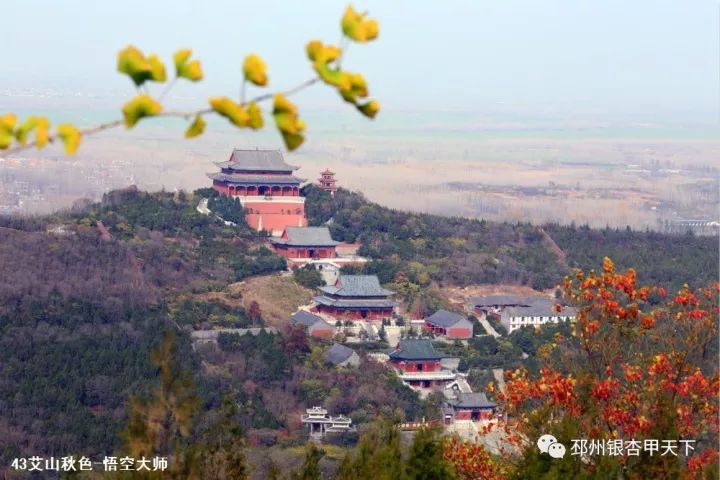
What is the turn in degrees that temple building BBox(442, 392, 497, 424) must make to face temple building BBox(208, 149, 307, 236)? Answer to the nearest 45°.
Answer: approximately 135° to its right

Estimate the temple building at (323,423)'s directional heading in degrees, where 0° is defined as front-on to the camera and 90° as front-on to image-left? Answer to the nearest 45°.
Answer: approximately 0°

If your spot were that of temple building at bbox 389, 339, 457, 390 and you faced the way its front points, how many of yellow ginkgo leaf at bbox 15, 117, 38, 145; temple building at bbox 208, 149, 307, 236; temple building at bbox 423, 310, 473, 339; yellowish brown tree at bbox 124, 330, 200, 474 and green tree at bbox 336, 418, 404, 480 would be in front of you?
3

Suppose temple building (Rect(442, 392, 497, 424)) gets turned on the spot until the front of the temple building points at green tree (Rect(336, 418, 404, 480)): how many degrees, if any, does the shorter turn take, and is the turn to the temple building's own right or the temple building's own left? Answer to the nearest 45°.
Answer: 0° — it already faces it

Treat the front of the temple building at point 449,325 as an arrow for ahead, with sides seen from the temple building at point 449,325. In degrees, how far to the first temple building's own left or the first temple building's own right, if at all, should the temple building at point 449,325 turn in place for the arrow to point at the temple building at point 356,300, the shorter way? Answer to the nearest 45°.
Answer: approximately 45° to the first temple building's own right

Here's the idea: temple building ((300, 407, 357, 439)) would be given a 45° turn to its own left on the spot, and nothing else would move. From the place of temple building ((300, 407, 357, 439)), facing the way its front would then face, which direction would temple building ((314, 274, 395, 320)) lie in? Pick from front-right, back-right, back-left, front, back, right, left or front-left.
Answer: back-left

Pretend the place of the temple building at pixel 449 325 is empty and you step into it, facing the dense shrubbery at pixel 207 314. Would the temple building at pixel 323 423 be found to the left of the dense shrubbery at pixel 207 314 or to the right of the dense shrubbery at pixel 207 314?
left

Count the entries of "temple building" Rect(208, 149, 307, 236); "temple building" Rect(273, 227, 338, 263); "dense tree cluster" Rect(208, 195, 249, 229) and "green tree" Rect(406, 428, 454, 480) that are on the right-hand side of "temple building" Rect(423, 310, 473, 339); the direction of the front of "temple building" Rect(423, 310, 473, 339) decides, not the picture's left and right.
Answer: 3

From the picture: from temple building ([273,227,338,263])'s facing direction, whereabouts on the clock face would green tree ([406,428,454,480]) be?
The green tree is roughly at 12 o'clock from the temple building.

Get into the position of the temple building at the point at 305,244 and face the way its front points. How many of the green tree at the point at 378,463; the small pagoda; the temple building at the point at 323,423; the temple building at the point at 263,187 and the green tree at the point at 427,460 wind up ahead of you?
3

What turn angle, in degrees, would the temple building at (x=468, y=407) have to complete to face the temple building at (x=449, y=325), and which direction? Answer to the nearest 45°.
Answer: approximately 180°
